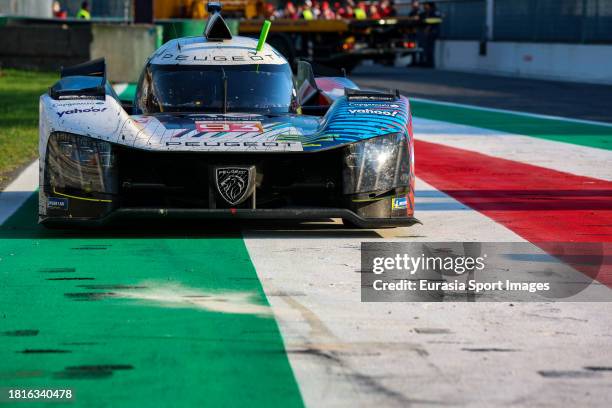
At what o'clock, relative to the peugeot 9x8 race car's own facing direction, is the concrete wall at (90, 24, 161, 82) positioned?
The concrete wall is roughly at 6 o'clock from the peugeot 9x8 race car.

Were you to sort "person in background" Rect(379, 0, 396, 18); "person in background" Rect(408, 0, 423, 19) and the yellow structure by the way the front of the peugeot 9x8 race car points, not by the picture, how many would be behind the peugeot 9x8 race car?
3

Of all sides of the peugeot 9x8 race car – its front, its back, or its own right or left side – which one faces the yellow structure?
back

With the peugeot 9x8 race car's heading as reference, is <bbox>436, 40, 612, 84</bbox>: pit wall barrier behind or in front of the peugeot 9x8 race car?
behind

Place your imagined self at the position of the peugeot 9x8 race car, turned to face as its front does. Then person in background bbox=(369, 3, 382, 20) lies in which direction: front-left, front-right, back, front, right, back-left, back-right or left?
back

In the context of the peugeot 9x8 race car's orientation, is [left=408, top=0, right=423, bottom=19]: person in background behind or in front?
behind

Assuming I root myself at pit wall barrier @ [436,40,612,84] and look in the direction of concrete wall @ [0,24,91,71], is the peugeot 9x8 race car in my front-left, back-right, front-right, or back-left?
front-left

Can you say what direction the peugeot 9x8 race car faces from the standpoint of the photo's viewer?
facing the viewer

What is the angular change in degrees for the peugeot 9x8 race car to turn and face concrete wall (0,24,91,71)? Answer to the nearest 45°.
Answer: approximately 180°

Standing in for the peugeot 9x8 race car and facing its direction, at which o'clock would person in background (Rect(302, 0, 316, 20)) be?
The person in background is roughly at 6 o'clock from the peugeot 9x8 race car.

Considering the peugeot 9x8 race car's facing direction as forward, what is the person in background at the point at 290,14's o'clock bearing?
The person in background is roughly at 6 o'clock from the peugeot 9x8 race car.
